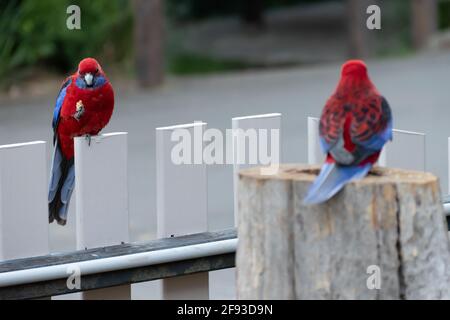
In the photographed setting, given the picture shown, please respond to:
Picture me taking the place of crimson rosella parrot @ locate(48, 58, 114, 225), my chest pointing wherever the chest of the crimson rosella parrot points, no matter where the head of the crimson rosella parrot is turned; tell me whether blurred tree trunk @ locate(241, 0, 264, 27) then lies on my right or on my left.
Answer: on my left

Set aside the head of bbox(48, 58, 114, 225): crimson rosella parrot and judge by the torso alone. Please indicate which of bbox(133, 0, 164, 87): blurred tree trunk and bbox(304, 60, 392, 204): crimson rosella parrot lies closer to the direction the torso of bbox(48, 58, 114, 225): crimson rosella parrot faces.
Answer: the crimson rosella parrot

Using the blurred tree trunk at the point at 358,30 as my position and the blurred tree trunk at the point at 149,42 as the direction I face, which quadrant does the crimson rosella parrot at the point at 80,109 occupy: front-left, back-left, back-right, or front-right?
front-left

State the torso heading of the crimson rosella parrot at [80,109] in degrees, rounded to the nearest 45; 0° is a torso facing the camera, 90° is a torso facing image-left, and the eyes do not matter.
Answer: approximately 315°

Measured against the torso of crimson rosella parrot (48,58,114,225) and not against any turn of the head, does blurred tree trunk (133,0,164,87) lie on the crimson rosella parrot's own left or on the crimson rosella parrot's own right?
on the crimson rosella parrot's own left

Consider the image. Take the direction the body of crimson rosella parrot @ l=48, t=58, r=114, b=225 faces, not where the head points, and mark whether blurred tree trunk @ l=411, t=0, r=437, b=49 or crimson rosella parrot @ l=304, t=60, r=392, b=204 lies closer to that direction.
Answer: the crimson rosella parrot

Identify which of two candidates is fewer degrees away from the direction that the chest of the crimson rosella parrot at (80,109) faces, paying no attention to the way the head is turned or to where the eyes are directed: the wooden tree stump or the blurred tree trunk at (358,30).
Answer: the wooden tree stump

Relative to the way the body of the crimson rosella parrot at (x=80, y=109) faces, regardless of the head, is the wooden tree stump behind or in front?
in front

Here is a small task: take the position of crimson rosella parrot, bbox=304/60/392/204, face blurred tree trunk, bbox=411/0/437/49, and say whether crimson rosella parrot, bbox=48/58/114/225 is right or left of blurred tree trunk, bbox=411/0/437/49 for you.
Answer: left
